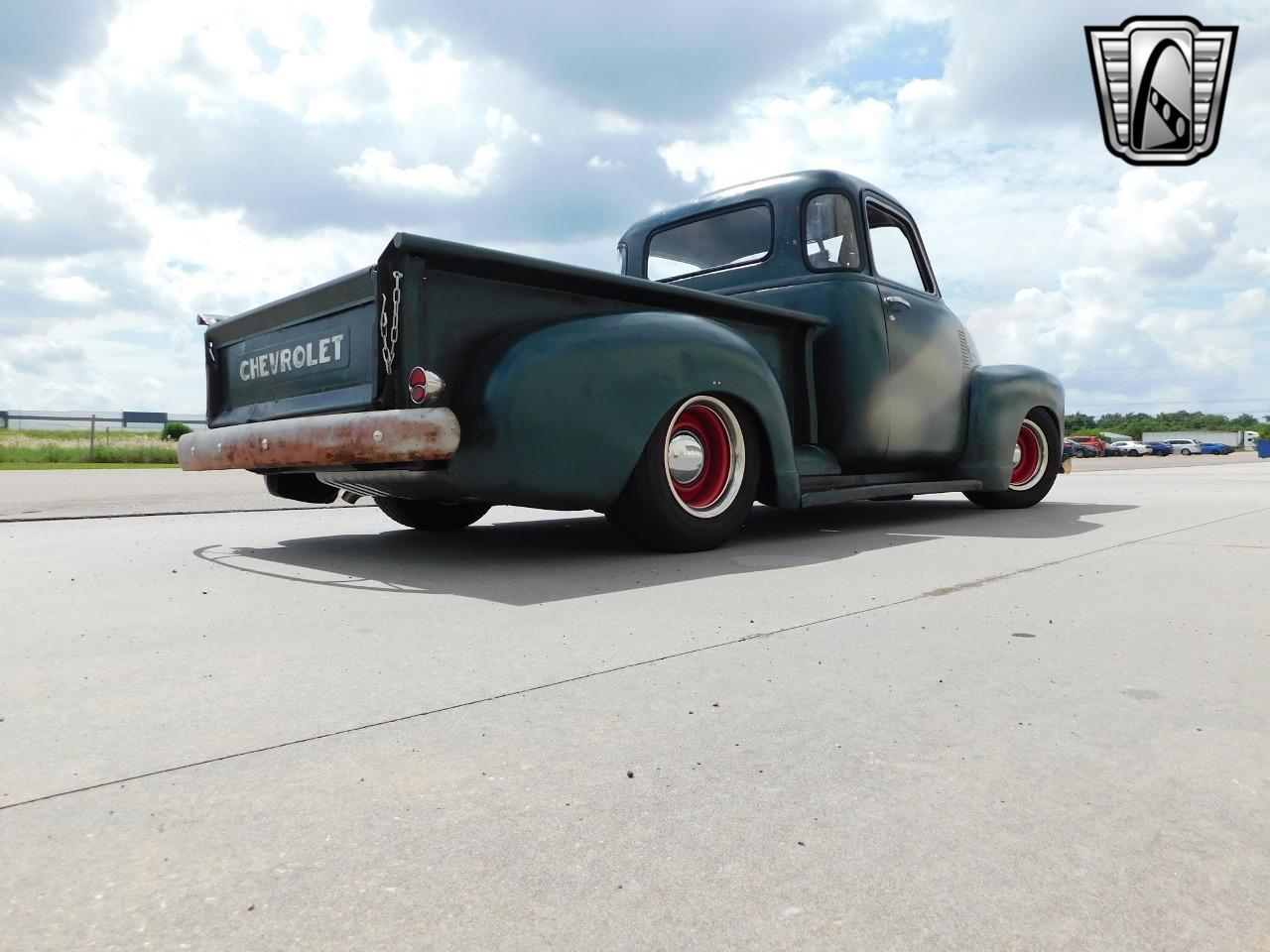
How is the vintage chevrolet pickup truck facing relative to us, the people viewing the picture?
facing away from the viewer and to the right of the viewer
